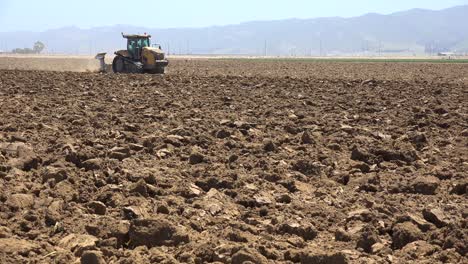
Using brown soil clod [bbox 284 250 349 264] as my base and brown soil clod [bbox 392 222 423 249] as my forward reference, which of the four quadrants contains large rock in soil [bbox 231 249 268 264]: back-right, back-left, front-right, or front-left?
back-left

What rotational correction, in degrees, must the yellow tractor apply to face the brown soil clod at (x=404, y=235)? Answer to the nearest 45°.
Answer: approximately 45° to its right

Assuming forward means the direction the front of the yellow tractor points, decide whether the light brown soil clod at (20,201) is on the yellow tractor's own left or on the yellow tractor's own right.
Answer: on the yellow tractor's own right

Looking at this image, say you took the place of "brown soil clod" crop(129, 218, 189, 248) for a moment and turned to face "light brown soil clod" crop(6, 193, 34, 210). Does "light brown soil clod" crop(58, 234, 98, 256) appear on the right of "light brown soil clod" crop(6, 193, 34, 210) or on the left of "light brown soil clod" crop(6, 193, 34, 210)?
left

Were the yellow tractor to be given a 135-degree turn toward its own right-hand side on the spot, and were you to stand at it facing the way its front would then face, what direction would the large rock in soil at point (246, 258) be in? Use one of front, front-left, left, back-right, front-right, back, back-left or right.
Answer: left

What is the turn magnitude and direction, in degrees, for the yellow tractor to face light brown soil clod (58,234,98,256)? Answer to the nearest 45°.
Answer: approximately 45° to its right

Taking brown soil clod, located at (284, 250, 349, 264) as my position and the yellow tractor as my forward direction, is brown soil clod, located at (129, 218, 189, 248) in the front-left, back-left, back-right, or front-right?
front-left

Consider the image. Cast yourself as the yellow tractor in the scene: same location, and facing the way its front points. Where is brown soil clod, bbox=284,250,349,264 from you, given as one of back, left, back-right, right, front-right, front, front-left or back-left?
front-right

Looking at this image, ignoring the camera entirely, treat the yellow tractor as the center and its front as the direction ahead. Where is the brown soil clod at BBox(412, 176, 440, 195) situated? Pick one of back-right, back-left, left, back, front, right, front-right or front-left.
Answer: front-right

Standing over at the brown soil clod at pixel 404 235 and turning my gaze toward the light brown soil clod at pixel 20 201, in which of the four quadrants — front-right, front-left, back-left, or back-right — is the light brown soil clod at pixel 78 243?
front-left
